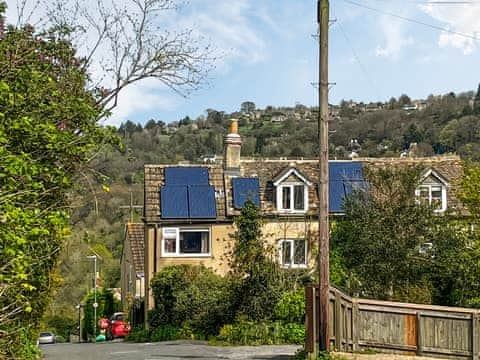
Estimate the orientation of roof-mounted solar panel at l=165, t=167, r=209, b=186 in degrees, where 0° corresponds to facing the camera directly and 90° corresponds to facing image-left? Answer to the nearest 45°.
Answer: approximately 0°

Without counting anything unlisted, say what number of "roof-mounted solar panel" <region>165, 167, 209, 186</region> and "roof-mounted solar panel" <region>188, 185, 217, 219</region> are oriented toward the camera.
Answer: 2

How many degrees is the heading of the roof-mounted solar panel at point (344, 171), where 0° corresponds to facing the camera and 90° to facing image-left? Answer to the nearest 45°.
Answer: approximately 0°

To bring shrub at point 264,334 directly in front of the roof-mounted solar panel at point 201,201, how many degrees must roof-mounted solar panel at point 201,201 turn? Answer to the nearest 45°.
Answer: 0° — it already faces it

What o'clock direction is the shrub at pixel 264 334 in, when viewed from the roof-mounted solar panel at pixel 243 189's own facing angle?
The shrub is roughly at 12 o'clock from the roof-mounted solar panel.

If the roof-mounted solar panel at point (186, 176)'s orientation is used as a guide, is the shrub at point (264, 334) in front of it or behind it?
in front

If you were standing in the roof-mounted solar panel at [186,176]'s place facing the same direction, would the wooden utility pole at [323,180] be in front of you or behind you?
in front

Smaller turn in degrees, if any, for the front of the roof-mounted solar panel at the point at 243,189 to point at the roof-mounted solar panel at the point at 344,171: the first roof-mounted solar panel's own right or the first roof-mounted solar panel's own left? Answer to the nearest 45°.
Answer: approximately 90° to the first roof-mounted solar panel's own left

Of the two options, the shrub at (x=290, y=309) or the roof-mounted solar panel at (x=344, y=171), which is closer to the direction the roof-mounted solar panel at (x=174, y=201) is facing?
the shrub
